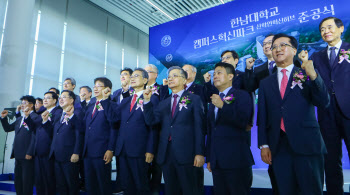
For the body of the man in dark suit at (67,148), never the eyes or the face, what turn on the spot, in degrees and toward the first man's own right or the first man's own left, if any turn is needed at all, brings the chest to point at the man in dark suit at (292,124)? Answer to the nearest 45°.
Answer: approximately 90° to the first man's own left

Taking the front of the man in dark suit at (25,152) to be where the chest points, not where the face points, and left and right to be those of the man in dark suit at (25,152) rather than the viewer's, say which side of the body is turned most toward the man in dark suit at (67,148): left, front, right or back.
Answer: left

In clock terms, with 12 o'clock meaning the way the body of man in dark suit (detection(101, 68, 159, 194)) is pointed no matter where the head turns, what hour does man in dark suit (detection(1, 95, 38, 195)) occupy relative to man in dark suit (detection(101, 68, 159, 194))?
man in dark suit (detection(1, 95, 38, 195)) is roughly at 3 o'clock from man in dark suit (detection(101, 68, 159, 194)).

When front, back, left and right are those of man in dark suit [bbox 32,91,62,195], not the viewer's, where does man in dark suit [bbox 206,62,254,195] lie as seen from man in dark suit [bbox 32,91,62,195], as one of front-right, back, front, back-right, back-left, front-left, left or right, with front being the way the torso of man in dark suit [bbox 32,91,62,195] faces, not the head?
left

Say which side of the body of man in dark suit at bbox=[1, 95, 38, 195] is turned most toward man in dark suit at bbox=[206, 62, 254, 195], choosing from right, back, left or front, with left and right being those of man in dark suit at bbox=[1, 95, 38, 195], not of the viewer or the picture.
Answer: left

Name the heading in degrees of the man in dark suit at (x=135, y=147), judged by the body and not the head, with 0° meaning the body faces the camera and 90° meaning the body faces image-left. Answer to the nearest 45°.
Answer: approximately 45°

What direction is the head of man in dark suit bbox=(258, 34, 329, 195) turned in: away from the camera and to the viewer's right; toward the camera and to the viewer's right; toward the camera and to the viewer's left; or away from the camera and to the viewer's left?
toward the camera and to the viewer's left

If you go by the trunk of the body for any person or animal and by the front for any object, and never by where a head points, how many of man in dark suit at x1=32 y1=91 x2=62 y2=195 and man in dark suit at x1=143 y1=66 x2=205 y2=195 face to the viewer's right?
0
